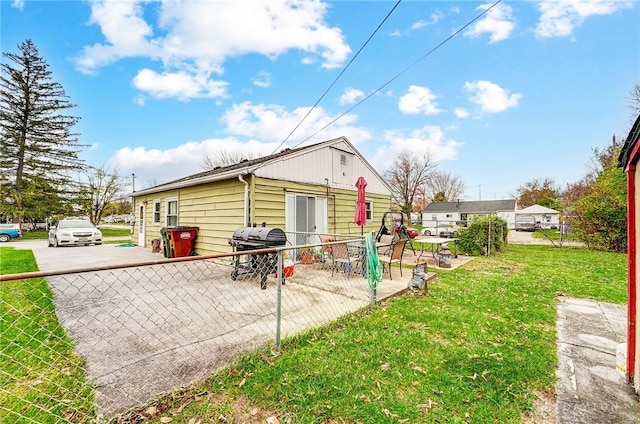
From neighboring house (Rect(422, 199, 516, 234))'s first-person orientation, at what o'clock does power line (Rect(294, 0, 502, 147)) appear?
The power line is roughly at 12 o'clock from the neighboring house.

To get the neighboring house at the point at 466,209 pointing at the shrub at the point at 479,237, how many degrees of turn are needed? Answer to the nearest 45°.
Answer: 0° — it already faces it

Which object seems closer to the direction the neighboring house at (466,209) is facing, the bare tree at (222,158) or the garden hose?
the garden hose
